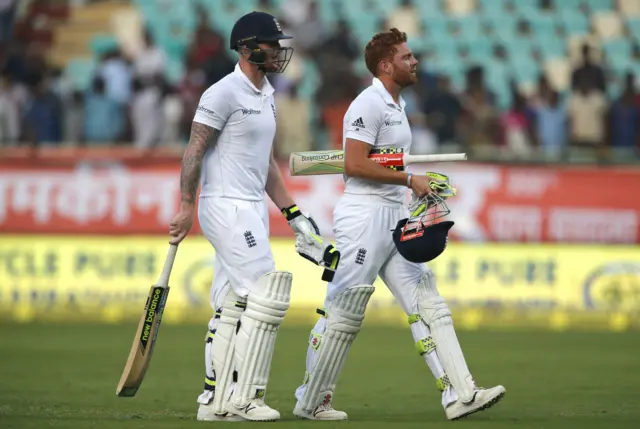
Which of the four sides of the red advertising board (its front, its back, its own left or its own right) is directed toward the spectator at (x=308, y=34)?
back

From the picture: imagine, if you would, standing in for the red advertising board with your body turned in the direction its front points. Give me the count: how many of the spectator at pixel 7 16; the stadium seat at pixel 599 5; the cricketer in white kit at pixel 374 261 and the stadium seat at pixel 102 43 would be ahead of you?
1

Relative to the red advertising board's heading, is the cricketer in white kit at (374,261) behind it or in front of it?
in front

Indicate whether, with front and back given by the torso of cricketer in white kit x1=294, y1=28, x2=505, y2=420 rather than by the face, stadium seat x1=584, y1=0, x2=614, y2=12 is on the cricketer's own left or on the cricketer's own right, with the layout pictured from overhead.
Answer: on the cricketer's own left

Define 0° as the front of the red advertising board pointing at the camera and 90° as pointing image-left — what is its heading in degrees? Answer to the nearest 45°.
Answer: approximately 0°
